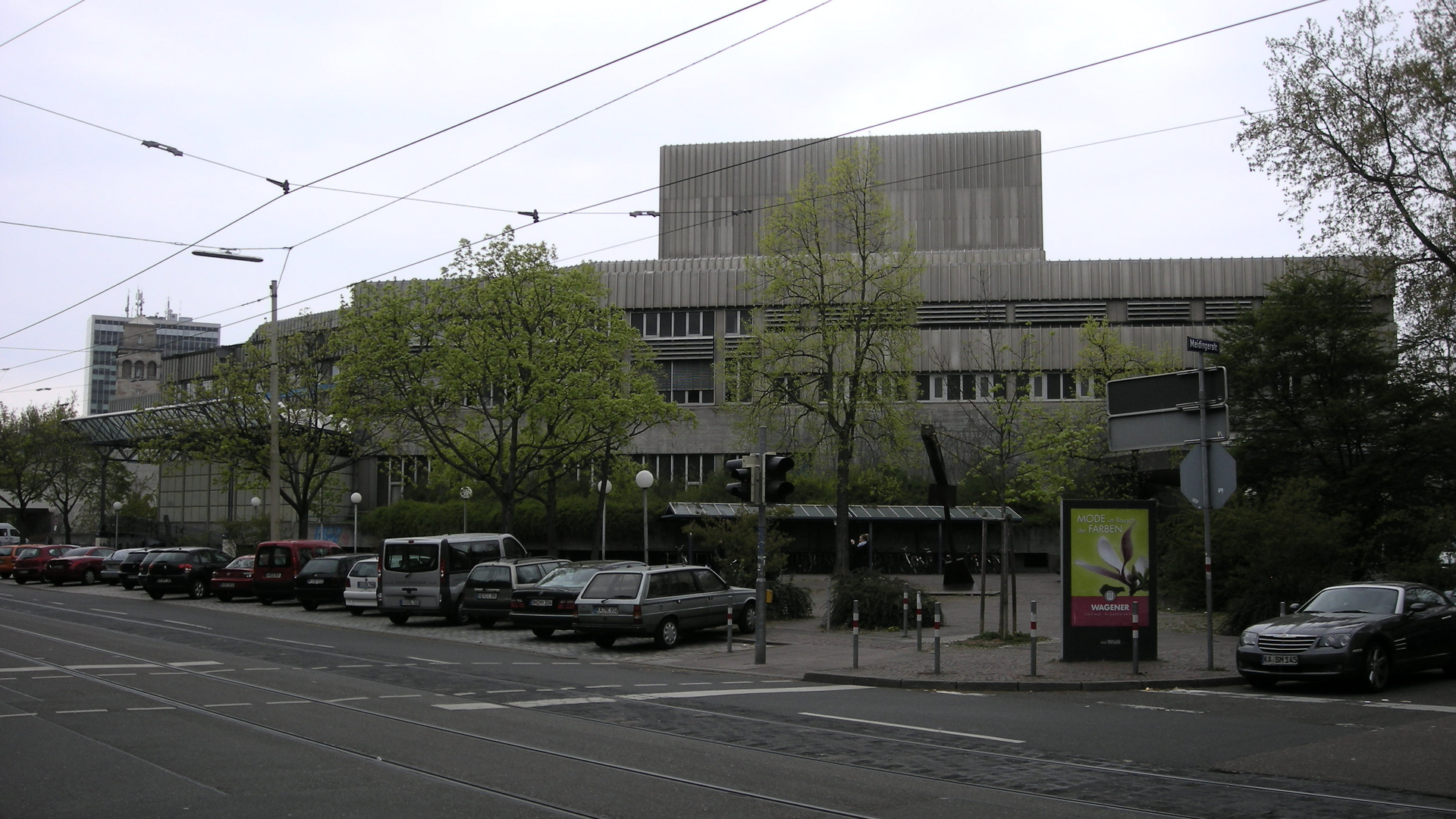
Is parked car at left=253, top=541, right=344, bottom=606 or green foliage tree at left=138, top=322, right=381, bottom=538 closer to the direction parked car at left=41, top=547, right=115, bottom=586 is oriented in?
the green foliage tree

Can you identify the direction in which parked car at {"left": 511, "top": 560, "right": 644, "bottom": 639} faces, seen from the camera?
facing away from the viewer and to the right of the viewer

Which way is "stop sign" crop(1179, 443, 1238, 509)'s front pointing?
away from the camera

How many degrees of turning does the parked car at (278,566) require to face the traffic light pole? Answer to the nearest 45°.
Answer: approximately 135° to its right

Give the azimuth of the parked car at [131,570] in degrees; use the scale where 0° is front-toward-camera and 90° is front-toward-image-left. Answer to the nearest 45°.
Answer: approximately 225°

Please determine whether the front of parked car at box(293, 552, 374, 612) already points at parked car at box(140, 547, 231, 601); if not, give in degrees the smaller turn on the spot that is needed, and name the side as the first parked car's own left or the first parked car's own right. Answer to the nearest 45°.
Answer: approximately 90° to the first parked car's own left

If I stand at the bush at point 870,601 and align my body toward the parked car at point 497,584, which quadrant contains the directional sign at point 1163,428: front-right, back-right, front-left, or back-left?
back-left

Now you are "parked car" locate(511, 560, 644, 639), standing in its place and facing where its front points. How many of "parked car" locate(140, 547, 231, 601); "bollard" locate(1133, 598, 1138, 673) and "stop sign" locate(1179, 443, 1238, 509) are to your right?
2

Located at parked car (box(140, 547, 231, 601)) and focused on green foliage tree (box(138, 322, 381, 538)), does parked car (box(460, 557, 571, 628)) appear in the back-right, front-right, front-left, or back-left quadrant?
back-right

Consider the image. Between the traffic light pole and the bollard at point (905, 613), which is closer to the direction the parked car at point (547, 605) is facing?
the bollard

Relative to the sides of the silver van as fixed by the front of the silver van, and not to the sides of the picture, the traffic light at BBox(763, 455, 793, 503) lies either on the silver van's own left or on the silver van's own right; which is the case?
on the silver van's own right
